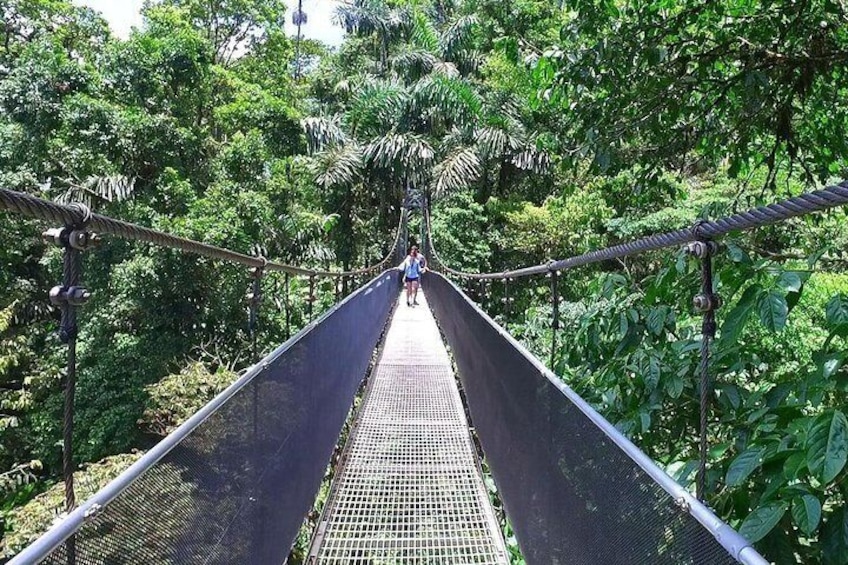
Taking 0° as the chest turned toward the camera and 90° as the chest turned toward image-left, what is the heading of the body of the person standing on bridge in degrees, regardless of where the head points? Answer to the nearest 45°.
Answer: approximately 0°

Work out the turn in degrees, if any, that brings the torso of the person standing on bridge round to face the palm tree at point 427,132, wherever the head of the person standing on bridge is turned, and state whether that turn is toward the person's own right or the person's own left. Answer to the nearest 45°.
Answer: approximately 180°
